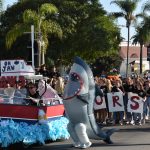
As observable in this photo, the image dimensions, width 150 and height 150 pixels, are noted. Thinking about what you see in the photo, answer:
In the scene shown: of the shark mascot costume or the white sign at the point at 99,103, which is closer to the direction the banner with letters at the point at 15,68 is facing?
the shark mascot costume

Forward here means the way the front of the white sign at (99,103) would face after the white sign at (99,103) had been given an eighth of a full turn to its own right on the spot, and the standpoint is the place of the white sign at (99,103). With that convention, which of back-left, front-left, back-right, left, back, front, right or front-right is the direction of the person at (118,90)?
back-left

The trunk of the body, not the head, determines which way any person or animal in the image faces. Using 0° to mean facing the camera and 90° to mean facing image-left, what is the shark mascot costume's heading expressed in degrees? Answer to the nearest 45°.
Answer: approximately 45°

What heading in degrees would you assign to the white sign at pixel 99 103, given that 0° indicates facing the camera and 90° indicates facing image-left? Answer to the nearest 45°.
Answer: approximately 0°

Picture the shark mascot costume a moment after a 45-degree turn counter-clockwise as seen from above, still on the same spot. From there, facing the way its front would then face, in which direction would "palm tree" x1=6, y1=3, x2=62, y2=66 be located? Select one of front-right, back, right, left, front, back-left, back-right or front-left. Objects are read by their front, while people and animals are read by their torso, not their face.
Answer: back

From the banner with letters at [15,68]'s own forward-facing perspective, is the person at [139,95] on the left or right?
on its left

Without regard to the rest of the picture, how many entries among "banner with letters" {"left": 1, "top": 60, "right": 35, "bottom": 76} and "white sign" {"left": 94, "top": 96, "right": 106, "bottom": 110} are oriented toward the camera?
2

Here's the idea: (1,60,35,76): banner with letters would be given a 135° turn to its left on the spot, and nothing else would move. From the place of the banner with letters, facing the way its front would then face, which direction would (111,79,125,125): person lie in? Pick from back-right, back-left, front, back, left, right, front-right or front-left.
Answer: front
